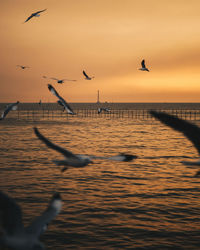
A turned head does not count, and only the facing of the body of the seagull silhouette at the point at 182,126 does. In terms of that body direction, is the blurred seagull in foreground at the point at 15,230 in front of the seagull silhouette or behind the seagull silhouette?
behind
